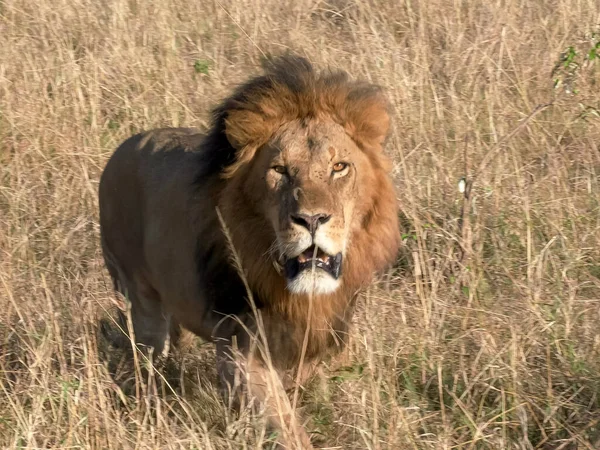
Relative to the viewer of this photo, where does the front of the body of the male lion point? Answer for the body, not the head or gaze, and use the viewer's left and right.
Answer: facing the viewer and to the right of the viewer
